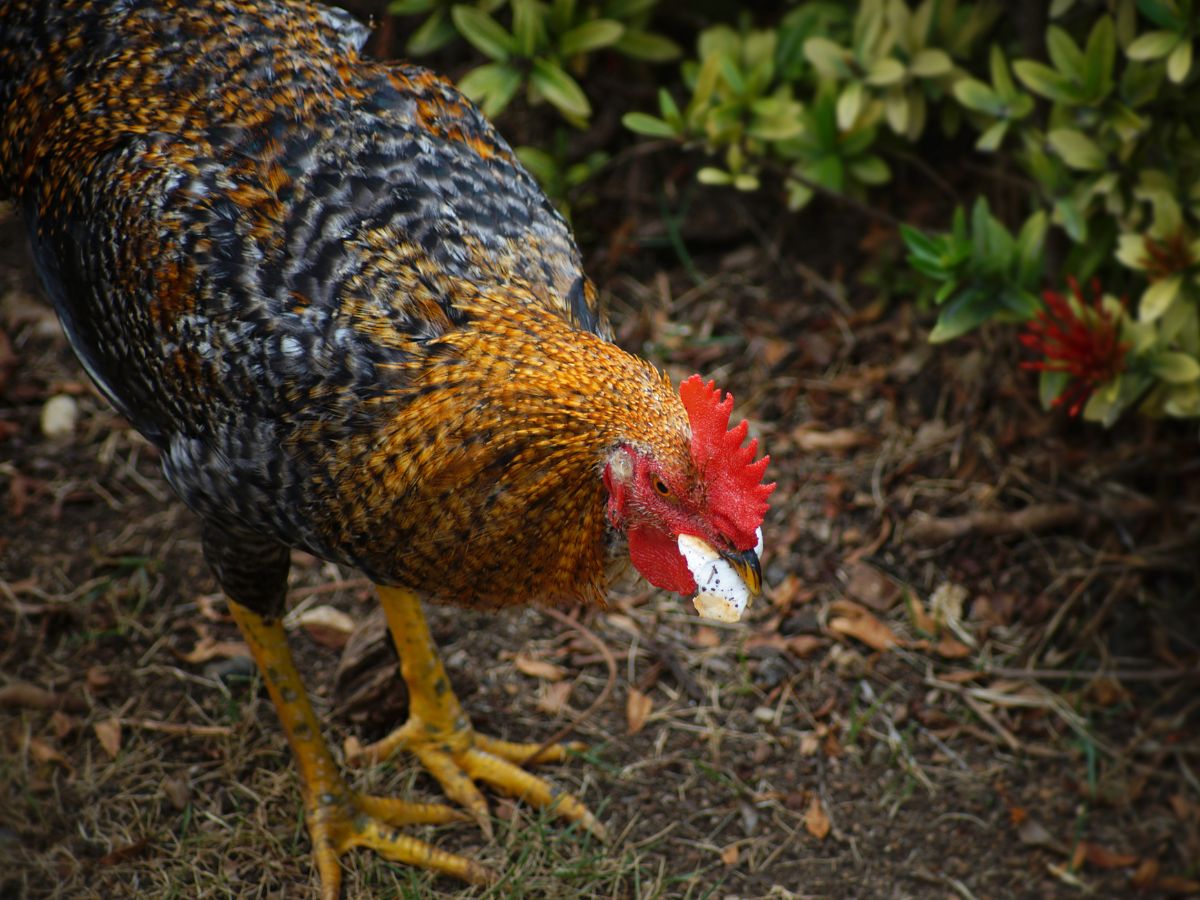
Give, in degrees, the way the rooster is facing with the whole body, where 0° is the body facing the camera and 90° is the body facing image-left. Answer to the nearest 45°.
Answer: approximately 315°

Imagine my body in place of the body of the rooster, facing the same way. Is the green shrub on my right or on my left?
on my left

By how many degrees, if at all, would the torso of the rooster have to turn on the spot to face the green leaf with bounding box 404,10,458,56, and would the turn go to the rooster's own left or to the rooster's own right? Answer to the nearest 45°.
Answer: approximately 135° to the rooster's own left

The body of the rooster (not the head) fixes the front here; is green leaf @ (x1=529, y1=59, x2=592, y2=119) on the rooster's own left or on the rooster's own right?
on the rooster's own left

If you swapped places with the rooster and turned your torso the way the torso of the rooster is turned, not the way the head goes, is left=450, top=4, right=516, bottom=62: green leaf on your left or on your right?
on your left

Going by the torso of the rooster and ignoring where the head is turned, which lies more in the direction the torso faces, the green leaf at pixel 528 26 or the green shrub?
the green shrub
